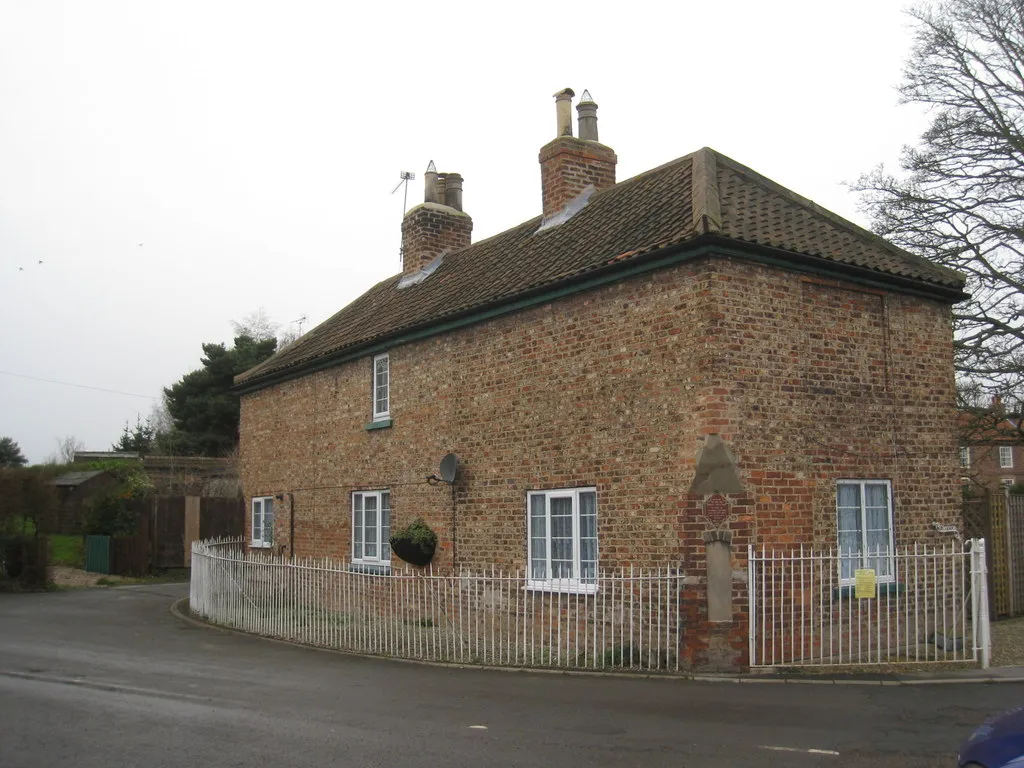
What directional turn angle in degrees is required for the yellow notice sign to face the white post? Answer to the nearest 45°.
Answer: approximately 90° to its left

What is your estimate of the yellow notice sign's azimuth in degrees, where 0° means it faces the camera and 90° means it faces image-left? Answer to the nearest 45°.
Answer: approximately 0°

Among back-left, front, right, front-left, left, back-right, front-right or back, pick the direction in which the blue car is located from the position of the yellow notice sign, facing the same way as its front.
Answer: front

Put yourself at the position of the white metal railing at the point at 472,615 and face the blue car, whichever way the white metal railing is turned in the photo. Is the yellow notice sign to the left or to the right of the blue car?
left

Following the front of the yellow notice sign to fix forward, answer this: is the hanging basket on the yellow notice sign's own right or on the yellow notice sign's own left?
on the yellow notice sign's own right

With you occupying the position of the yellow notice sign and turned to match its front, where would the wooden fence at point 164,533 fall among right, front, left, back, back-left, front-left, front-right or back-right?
back-right
